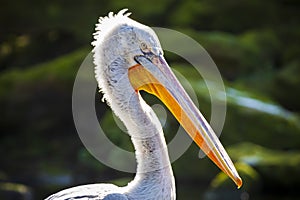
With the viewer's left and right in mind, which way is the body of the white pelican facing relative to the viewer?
facing to the right of the viewer
